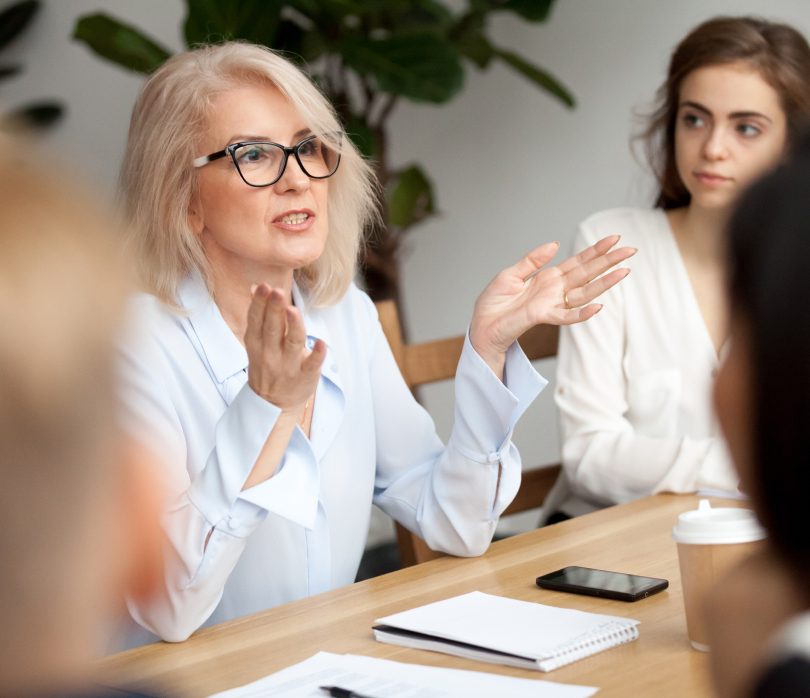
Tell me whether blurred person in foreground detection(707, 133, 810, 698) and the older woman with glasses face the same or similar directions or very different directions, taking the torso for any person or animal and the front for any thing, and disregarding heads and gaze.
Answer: very different directions

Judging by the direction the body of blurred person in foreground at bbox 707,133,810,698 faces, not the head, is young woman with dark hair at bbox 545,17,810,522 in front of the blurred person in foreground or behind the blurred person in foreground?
in front

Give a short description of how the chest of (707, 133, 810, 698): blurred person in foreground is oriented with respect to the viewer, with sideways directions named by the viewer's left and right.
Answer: facing away from the viewer and to the left of the viewer

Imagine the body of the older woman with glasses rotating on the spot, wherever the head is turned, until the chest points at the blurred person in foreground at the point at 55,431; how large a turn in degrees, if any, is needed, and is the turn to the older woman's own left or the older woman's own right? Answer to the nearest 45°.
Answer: approximately 45° to the older woman's own right

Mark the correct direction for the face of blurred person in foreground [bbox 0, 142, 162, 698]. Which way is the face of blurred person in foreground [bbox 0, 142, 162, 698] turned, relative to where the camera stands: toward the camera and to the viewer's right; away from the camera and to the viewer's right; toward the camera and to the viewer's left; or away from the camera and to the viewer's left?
away from the camera and to the viewer's right
